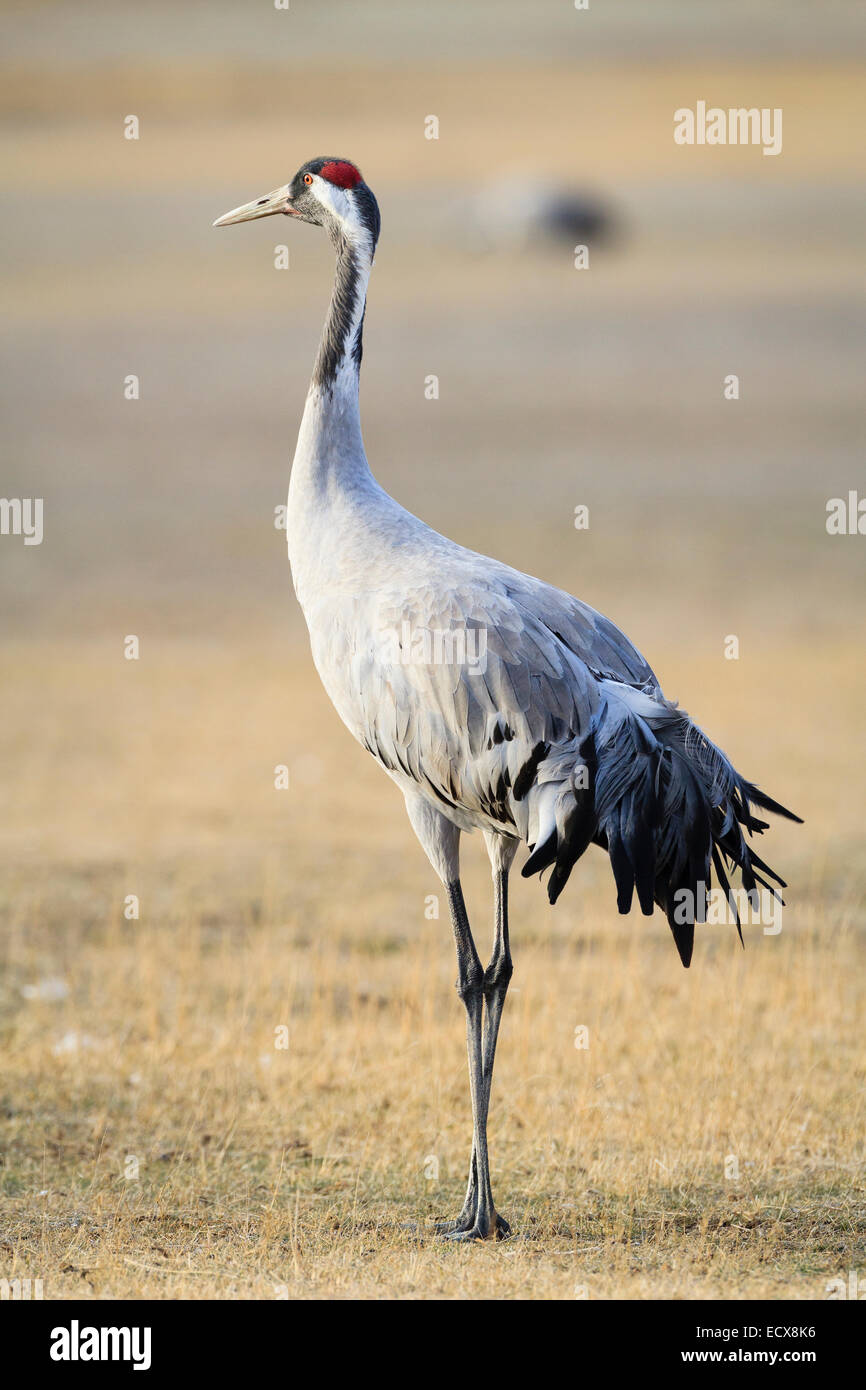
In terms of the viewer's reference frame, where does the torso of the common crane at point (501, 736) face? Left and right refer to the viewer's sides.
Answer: facing to the left of the viewer

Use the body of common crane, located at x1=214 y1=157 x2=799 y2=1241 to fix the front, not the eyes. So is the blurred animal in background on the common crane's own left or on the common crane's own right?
on the common crane's own right
